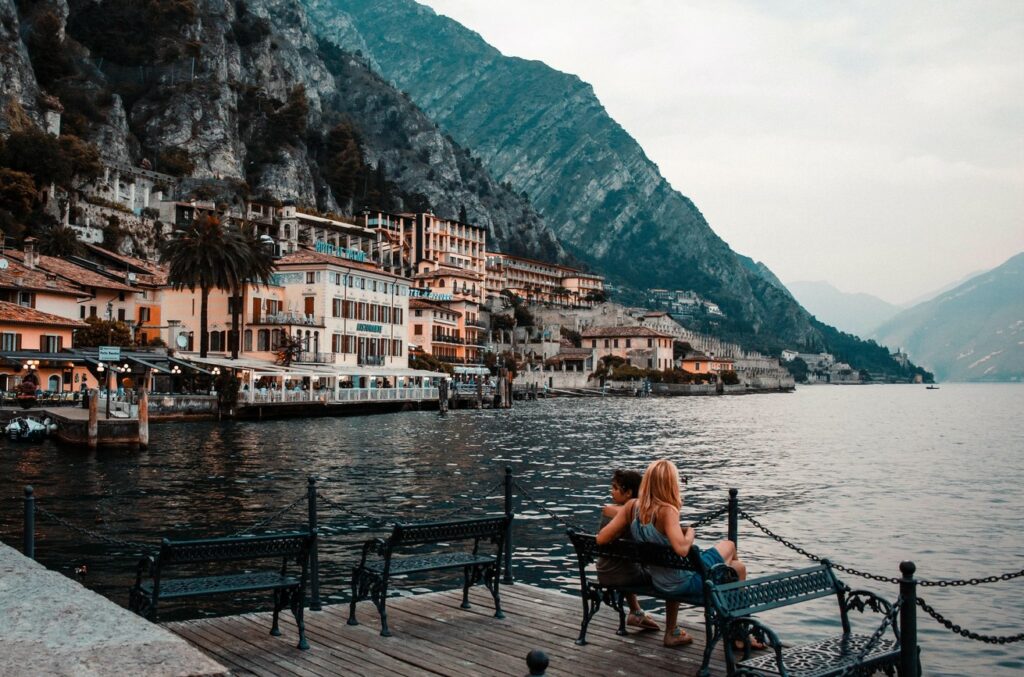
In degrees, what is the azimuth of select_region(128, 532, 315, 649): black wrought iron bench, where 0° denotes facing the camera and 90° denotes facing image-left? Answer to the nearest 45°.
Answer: approximately 135°

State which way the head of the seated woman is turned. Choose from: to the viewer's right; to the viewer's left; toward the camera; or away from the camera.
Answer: away from the camera

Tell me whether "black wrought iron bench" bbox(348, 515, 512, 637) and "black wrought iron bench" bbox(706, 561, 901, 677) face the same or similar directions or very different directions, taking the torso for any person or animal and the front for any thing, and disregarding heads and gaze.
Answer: very different directions

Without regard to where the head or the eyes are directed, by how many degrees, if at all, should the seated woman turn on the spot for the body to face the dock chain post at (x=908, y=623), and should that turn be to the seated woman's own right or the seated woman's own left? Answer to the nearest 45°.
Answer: approximately 90° to the seated woman's own right

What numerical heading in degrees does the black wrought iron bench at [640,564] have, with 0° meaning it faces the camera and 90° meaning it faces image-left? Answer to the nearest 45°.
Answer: approximately 225°

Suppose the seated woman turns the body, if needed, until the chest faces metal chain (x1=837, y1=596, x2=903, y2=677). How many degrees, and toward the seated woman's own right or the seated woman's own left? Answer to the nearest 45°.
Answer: approximately 90° to the seated woman's own right

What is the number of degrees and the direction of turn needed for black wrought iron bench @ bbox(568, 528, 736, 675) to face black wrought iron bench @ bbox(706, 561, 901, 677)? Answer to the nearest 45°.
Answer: approximately 90° to its right

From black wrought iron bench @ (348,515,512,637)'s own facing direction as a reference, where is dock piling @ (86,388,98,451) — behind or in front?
in front

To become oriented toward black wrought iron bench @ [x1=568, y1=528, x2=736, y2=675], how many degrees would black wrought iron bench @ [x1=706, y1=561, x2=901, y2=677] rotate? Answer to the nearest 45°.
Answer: approximately 180°

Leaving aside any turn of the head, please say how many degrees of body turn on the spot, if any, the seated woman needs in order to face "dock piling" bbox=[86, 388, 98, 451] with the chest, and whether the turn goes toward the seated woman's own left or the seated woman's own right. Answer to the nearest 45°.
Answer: approximately 90° to the seated woman's own left

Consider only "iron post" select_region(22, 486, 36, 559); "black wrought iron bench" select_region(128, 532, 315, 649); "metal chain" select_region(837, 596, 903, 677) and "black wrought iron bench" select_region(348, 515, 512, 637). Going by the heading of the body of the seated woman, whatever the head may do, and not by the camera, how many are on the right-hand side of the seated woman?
1

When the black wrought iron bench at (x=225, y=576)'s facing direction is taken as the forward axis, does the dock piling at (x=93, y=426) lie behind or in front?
in front

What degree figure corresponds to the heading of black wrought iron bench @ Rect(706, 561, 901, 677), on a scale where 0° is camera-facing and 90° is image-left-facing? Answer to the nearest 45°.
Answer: approximately 315°

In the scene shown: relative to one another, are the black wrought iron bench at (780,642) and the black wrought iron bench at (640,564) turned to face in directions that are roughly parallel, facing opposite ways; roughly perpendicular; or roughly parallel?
roughly perpendicular

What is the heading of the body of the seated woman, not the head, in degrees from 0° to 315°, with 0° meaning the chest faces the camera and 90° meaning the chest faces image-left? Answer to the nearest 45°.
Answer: approximately 225°

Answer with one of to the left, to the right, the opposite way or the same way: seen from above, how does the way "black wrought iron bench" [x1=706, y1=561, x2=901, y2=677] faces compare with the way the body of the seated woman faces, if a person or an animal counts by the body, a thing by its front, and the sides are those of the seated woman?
to the right

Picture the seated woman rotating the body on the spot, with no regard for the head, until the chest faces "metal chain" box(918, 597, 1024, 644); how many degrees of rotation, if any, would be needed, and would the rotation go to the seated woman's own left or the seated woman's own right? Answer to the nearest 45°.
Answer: approximately 45° to the seated woman's own right
